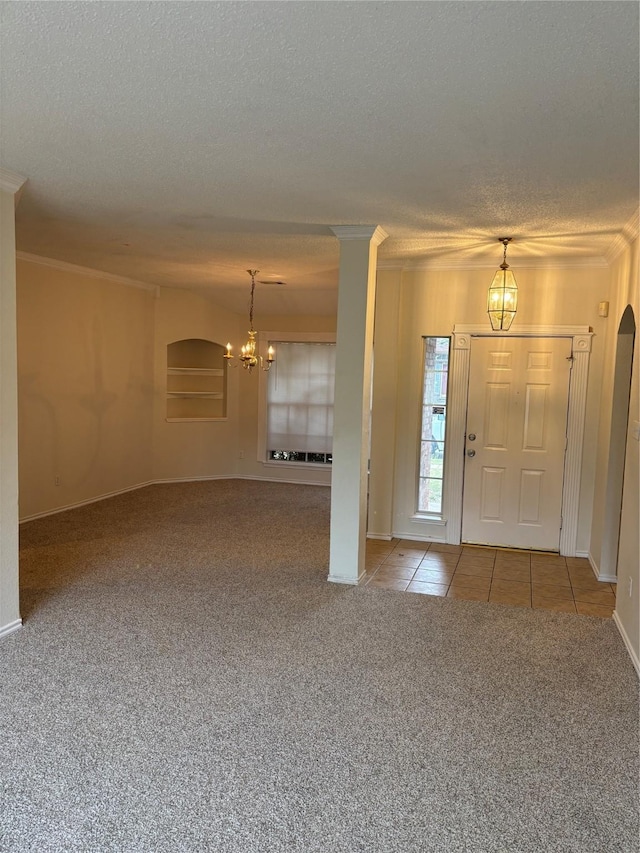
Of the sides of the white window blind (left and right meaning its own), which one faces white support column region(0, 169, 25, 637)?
front

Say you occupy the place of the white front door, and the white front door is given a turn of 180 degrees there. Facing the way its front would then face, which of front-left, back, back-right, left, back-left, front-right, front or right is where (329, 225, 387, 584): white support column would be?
back-left

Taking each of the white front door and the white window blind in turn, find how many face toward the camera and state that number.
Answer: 2

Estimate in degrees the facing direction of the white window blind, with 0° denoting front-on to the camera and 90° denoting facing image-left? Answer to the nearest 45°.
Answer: approximately 0°

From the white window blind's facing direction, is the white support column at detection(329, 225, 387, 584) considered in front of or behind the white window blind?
in front

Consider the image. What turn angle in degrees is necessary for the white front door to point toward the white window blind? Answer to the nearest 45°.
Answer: approximately 135° to its right

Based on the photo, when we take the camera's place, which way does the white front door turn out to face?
facing the viewer

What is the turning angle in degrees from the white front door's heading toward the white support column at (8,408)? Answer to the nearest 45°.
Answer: approximately 45° to its right
